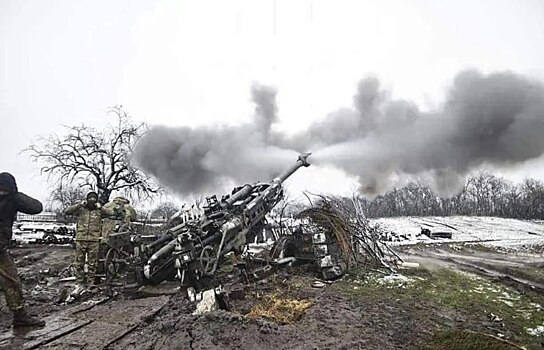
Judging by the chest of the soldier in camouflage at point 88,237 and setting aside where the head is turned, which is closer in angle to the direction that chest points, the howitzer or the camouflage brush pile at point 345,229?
the howitzer

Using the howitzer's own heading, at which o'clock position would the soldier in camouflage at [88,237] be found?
The soldier in camouflage is roughly at 8 o'clock from the howitzer.

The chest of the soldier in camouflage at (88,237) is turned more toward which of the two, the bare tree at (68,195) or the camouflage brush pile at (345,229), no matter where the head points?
the camouflage brush pile

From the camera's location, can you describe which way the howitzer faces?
facing away from the viewer and to the right of the viewer

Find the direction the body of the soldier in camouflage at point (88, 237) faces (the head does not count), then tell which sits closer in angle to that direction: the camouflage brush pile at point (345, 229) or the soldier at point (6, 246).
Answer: the soldier

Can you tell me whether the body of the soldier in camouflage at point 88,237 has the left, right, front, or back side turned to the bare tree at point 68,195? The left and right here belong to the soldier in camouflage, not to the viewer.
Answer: back

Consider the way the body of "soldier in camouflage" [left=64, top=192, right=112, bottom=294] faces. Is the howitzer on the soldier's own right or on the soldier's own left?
on the soldier's own left

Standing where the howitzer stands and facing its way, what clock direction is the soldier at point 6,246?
The soldier is roughly at 6 o'clock from the howitzer.

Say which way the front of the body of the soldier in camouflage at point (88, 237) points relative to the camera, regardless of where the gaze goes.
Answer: toward the camera

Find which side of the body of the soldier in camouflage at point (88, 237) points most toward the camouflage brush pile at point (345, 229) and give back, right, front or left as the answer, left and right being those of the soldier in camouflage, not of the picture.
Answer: left

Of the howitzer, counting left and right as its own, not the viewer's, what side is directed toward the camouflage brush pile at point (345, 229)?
front

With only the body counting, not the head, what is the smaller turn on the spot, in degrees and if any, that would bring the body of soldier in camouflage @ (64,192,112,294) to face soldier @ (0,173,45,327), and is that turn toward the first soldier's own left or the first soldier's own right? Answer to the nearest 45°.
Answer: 0° — they already face them

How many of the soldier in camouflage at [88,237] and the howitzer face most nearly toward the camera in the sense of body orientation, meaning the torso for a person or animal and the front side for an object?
1
